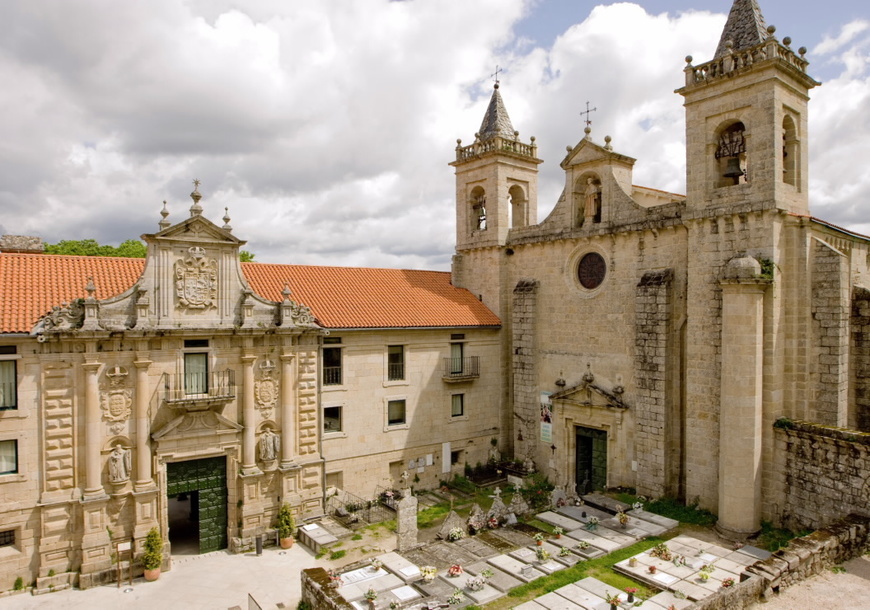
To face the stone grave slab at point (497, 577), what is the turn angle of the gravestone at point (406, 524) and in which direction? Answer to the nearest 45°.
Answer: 0° — it already faces it

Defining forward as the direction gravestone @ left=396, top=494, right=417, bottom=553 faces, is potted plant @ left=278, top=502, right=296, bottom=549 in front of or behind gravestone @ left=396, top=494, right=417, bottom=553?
behind

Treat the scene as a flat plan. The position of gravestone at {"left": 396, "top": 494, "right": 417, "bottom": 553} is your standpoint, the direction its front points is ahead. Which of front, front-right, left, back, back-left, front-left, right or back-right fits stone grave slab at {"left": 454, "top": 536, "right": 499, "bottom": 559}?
front-left

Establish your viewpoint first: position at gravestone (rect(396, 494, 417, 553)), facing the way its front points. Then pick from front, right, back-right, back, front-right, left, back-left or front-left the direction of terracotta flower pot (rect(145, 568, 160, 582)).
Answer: back-right

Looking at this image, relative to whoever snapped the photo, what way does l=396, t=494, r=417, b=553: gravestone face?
facing the viewer and to the right of the viewer

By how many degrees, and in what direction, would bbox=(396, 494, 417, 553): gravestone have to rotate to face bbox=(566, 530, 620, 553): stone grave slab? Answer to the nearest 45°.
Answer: approximately 45° to its left

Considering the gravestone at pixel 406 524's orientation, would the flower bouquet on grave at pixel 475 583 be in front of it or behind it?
in front

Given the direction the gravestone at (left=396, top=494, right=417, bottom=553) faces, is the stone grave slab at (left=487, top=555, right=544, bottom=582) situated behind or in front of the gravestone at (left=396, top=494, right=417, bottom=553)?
in front
